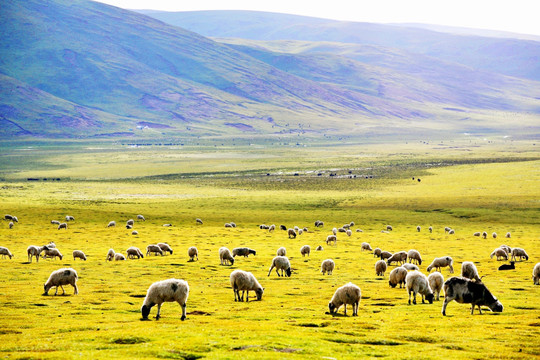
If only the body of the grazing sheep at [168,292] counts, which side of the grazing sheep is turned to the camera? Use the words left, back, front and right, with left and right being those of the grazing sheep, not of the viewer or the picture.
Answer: left

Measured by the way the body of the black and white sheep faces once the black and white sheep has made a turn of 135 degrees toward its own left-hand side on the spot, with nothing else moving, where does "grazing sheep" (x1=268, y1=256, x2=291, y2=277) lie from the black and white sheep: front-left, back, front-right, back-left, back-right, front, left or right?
front

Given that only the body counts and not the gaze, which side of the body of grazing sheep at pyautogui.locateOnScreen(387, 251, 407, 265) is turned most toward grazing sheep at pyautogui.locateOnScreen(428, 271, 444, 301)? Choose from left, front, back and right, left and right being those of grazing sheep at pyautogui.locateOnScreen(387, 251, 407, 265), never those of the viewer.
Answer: left

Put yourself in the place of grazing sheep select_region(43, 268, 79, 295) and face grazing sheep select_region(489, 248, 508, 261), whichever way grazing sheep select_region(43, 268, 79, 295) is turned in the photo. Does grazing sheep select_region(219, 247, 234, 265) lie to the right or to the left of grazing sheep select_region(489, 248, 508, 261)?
left

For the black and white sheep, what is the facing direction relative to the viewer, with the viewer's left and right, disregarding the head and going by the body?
facing to the right of the viewer

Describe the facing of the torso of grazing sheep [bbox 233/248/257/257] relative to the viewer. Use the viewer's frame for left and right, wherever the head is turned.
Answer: facing to the right of the viewer

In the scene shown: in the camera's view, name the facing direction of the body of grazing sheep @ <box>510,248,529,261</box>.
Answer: to the viewer's right

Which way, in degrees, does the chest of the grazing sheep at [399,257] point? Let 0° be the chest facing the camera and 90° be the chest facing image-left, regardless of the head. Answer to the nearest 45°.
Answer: approximately 90°

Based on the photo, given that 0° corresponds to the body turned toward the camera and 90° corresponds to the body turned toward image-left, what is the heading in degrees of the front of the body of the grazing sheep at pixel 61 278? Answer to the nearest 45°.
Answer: approximately 90°

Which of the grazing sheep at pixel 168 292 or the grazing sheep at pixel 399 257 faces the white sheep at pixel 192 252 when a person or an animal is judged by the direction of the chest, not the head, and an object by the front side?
the grazing sheep at pixel 399 257
